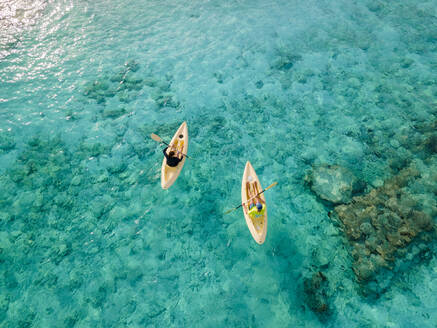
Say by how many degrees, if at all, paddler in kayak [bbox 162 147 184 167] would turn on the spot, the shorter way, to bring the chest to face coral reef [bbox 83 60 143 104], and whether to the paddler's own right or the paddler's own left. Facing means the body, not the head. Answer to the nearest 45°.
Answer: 0° — they already face it

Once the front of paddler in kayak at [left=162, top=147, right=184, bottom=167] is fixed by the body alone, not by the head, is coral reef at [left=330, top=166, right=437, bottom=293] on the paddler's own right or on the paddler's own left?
on the paddler's own right

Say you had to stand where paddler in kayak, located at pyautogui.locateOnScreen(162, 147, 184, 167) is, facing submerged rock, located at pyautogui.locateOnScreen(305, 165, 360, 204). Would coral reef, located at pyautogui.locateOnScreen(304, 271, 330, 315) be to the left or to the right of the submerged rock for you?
right

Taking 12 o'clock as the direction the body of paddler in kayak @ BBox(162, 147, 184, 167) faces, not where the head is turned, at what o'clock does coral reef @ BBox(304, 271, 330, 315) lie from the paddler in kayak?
The coral reef is roughly at 5 o'clock from the paddler in kayak.

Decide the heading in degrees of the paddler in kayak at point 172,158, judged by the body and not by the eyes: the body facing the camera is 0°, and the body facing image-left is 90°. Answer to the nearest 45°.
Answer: approximately 180°

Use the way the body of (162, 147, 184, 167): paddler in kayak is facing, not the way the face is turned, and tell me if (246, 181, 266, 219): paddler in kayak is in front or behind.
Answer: behind

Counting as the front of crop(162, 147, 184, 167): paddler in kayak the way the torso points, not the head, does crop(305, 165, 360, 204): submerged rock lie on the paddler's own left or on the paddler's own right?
on the paddler's own right
